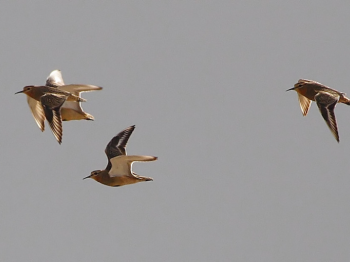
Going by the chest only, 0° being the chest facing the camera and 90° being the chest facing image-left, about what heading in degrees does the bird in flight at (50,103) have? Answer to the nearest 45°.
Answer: approximately 90°

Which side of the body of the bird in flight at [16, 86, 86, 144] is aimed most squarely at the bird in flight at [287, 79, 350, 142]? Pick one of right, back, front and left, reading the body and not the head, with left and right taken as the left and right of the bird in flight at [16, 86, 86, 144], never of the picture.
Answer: back
